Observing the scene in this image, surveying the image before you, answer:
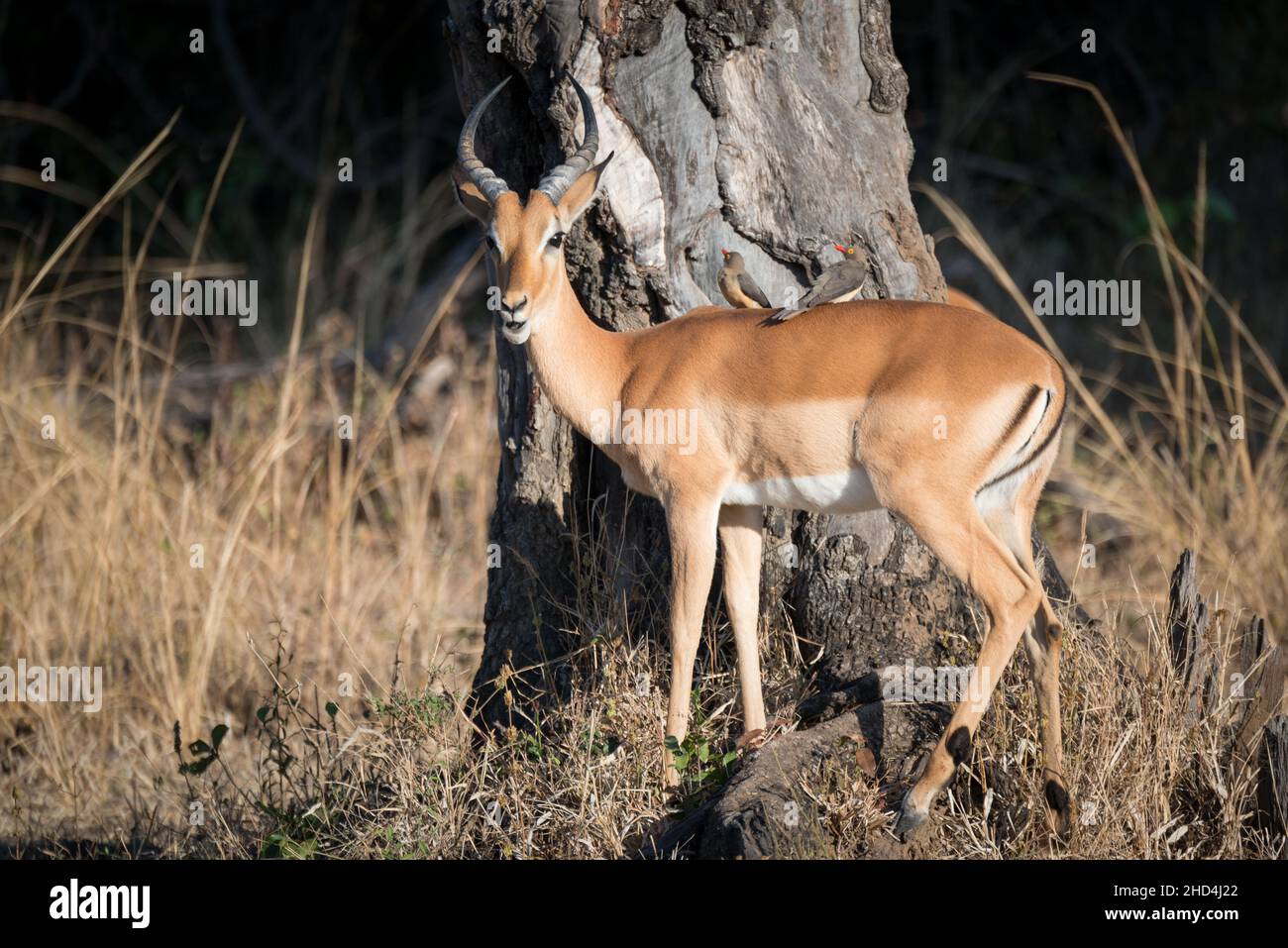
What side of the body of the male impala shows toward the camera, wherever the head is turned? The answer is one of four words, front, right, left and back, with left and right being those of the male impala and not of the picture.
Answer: left

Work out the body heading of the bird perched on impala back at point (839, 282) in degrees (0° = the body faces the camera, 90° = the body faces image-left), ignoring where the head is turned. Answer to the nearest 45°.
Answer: approximately 270°
